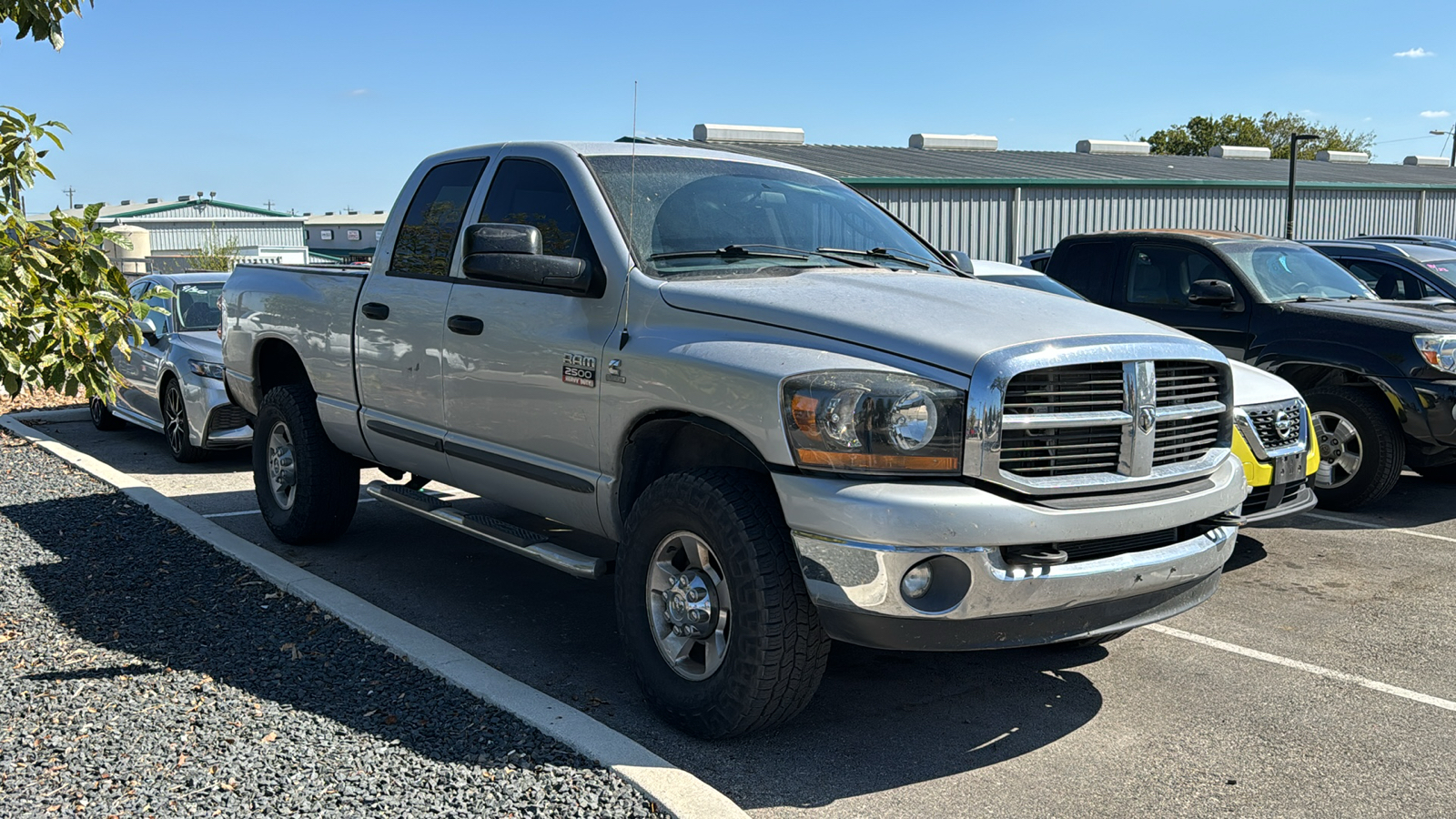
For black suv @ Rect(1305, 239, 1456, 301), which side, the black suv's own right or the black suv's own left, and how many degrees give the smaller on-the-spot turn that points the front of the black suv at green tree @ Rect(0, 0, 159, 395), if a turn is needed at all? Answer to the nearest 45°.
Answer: approximately 90° to the black suv's own right

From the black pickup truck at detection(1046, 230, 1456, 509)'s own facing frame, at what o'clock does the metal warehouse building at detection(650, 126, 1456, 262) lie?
The metal warehouse building is roughly at 7 o'clock from the black pickup truck.

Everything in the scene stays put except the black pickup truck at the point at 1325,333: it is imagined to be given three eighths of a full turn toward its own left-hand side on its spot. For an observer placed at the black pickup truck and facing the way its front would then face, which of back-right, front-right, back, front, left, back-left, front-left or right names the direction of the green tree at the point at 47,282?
back-left

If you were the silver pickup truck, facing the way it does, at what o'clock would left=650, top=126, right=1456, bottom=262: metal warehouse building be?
The metal warehouse building is roughly at 8 o'clock from the silver pickup truck.

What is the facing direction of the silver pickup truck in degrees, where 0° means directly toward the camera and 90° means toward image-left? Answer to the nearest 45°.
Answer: approximately 315°

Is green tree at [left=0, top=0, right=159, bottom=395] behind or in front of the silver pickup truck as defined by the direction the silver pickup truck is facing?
behind

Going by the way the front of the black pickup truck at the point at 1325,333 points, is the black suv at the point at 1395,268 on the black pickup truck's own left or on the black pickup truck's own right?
on the black pickup truck's own left

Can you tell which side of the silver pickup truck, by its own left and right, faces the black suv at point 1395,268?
left

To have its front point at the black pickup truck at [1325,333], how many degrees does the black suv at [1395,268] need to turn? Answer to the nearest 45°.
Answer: approximately 45° to its right

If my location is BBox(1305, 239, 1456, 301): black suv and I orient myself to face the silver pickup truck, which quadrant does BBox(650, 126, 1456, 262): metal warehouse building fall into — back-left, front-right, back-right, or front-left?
back-right

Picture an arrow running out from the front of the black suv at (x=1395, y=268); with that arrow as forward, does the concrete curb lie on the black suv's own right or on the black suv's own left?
on the black suv's own right

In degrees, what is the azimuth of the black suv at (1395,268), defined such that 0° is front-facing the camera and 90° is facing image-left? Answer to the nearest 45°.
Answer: approximately 315°
